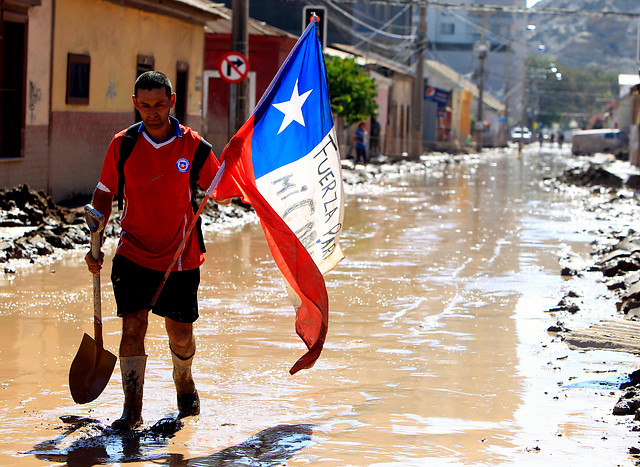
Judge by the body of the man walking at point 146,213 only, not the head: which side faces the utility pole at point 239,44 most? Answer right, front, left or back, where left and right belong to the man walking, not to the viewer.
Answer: back

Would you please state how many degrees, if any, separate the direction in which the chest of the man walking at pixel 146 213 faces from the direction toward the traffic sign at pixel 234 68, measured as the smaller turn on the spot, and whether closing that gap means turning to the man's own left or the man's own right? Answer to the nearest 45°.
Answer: approximately 180°

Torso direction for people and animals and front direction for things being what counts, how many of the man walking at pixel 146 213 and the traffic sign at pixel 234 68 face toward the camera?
2

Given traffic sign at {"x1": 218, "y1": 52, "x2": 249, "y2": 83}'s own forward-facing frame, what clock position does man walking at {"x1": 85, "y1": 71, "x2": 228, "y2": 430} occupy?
The man walking is roughly at 12 o'clock from the traffic sign.

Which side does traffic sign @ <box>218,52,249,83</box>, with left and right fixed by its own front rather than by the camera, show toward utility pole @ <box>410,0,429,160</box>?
back

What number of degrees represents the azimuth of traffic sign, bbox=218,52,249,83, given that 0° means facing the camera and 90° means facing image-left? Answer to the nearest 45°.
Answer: approximately 0°

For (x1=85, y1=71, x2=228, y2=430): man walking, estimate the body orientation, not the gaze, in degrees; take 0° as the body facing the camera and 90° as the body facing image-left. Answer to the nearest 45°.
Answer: approximately 0°

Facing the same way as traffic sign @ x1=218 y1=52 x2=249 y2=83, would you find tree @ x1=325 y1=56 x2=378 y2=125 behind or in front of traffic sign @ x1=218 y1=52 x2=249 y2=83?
behind

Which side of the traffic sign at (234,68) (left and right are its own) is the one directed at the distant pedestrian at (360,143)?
back

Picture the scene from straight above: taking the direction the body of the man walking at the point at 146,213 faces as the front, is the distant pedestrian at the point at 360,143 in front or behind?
behind

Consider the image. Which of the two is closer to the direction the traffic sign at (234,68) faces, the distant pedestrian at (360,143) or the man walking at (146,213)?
the man walking
